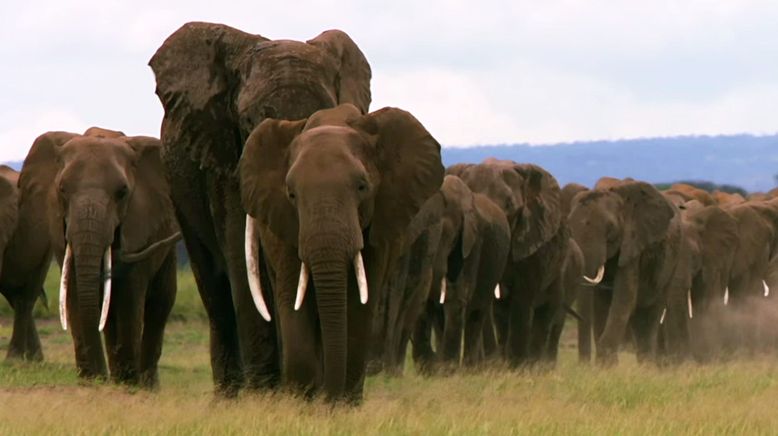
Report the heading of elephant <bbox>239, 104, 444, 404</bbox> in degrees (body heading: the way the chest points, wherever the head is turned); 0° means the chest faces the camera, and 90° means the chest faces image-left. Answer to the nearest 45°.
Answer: approximately 0°

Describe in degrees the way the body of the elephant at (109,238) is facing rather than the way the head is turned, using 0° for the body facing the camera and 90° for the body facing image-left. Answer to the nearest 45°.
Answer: approximately 0°

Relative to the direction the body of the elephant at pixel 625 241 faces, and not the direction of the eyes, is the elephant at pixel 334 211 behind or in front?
in front

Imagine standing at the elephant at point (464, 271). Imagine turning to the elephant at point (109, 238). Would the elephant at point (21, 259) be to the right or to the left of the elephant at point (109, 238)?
right

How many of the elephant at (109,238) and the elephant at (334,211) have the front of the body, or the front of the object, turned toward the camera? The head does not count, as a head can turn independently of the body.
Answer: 2

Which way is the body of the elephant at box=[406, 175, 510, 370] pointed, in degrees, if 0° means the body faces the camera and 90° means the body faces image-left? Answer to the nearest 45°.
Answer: approximately 45°
